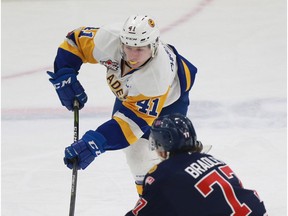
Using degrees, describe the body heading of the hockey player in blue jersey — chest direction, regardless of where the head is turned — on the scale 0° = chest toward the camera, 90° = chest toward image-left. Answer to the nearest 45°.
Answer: approximately 135°

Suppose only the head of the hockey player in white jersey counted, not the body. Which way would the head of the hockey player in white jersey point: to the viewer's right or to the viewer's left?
to the viewer's left

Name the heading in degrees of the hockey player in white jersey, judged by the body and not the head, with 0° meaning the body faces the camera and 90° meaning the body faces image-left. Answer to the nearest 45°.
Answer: approximately 45°

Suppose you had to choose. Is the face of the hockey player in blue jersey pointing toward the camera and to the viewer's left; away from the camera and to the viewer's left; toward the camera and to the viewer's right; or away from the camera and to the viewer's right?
away from the camera and to the viewer's left

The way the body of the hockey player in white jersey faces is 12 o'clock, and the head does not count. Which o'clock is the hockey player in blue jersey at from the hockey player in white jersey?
The hockey player in blue jersey is roughly at 10 o'clock from the hockey player in white jersey.
